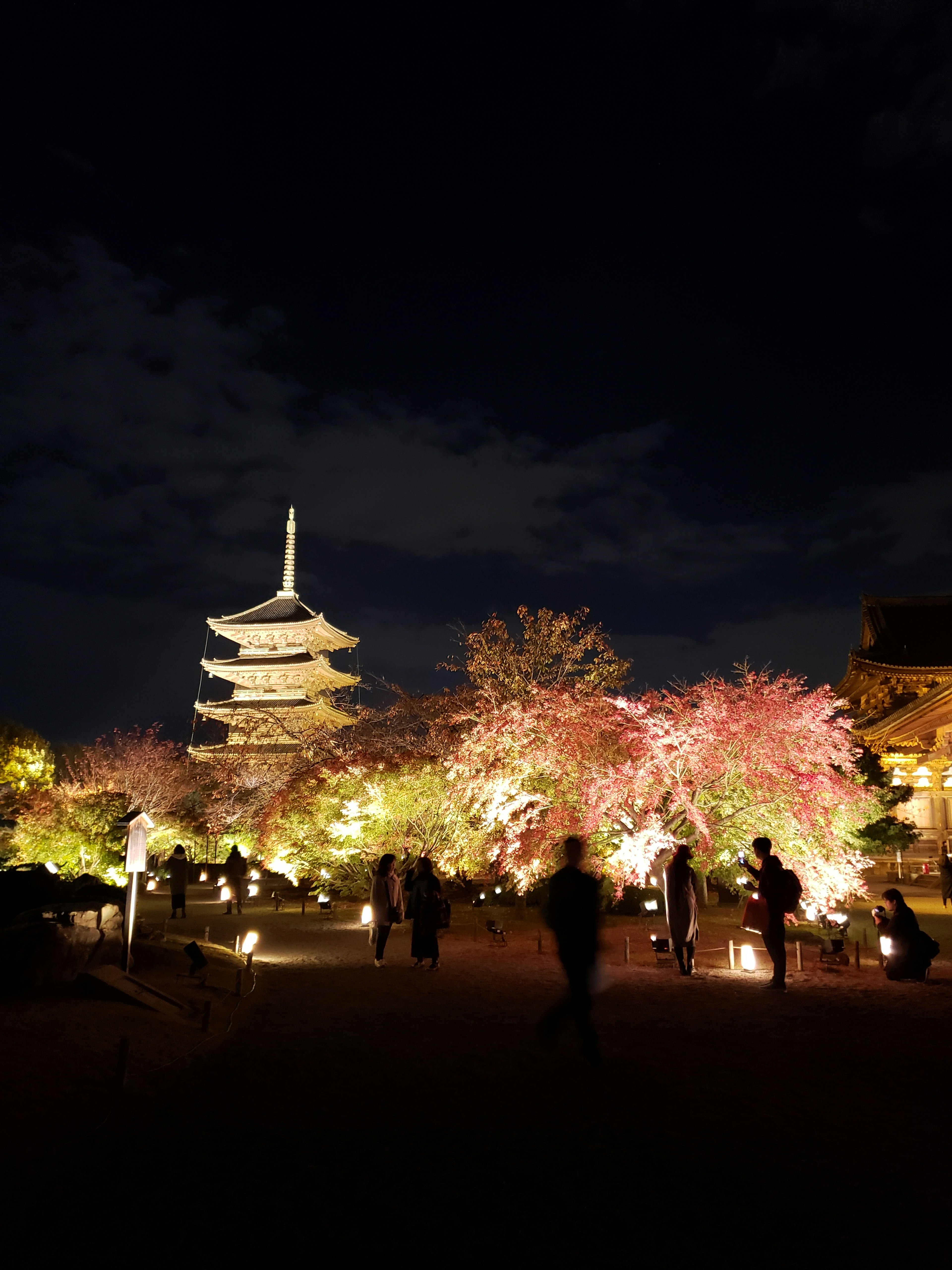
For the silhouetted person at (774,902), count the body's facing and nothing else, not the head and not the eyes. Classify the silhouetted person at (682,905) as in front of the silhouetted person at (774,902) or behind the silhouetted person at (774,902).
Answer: in front

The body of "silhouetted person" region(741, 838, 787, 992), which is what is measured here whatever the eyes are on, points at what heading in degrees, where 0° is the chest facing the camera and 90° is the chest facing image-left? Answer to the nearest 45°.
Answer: approximately 90°

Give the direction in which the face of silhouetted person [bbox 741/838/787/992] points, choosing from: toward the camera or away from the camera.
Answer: away from the camera

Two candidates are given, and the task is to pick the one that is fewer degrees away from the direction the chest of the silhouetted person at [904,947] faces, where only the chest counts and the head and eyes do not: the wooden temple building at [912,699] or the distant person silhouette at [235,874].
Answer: the distant person silhouette

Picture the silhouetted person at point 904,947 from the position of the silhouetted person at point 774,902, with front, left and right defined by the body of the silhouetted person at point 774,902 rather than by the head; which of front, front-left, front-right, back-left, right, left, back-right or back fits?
back-right

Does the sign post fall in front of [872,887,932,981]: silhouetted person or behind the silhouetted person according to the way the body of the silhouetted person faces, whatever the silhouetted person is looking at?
in front

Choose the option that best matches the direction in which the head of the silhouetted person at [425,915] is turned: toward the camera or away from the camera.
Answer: away from the camera

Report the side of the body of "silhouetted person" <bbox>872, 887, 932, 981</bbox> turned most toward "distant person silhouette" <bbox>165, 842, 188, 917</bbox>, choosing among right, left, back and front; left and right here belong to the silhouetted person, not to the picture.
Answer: front

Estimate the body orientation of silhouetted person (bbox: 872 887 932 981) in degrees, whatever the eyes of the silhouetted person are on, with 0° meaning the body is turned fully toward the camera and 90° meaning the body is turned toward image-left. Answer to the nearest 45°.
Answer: approximately 90°

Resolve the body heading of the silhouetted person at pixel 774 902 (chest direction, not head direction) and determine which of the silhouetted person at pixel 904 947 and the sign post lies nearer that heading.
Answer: the sign post

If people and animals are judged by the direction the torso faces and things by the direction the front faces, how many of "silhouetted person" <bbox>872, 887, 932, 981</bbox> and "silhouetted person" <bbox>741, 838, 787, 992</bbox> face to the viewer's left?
2

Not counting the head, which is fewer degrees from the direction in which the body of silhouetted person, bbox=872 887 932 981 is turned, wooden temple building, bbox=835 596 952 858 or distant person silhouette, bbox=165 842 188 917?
the distant person silhouette

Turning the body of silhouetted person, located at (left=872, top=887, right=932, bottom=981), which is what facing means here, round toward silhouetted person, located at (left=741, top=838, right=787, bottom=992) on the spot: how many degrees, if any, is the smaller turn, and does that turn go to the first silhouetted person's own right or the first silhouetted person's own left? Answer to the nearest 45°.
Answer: approximately 45° to the first silhouetted person's own left
